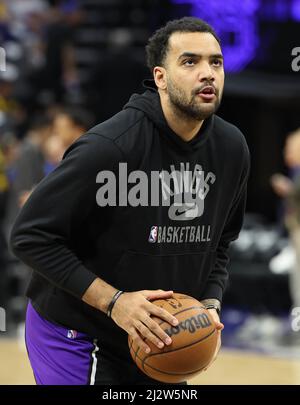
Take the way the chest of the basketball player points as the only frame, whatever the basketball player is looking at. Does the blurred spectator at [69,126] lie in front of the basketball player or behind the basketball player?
behind

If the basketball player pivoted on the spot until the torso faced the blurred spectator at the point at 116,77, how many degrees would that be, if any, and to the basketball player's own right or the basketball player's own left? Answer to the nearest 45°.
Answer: approximately 135° to the basketball player's own left

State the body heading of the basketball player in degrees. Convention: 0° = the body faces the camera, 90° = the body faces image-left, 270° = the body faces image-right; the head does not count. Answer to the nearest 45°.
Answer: approximately 315°

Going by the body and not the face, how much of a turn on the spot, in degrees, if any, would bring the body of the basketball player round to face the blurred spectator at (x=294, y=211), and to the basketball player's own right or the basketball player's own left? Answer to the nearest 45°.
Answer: approximately 135° to the basketball player's own left
